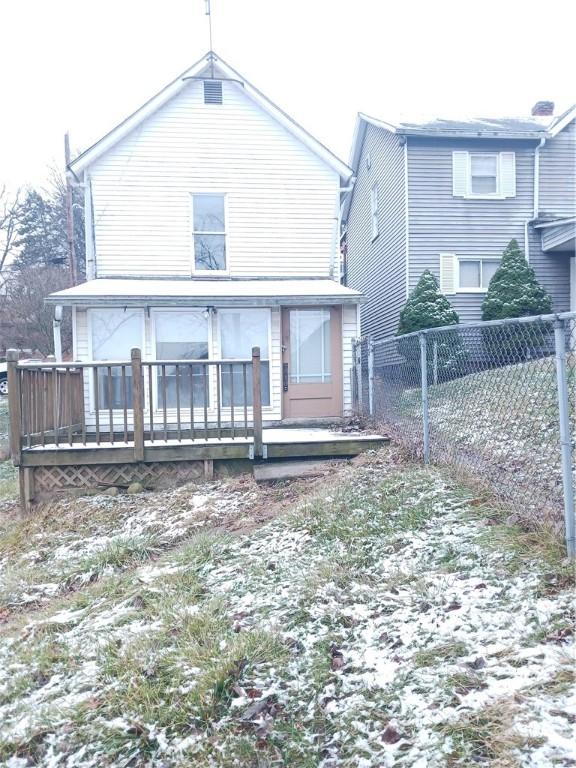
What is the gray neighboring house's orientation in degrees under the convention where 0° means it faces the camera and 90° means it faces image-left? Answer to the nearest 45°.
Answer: approximately 0°

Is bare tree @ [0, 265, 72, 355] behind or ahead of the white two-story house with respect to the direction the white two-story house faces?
behind

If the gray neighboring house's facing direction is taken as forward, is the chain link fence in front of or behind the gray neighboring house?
in front

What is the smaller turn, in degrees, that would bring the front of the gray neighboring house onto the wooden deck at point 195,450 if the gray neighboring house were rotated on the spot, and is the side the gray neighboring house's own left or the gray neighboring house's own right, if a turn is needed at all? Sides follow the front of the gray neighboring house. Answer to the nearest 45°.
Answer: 0° — it already faces it

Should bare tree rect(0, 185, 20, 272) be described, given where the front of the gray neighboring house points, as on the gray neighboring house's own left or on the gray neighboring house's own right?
on the gray neighboring house's own right

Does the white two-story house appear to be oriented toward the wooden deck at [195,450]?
yes

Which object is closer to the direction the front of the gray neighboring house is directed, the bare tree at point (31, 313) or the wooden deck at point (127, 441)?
the wooden deck

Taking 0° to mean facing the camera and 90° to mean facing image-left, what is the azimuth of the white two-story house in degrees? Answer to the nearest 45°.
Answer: approximately 0°

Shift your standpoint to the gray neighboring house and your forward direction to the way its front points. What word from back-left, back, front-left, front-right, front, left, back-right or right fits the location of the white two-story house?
front-right

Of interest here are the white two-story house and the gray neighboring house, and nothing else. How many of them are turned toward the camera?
2
